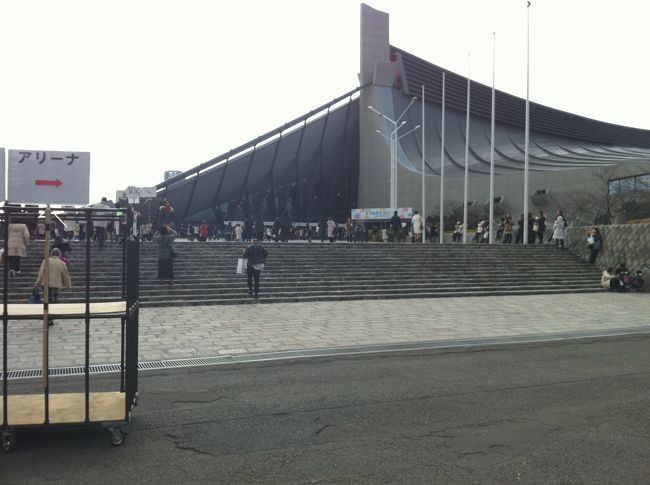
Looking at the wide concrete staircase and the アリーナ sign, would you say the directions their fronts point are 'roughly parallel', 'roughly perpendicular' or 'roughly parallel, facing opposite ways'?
roughly parallel

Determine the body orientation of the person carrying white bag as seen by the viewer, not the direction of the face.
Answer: away from the camera

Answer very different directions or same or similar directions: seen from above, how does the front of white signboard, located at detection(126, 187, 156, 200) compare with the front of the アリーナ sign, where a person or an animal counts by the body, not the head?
same or similar directions

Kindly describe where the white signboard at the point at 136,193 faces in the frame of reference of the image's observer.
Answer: facing the viewer

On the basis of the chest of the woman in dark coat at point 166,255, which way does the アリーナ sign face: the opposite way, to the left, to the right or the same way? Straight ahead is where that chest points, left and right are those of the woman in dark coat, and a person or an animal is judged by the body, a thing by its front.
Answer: the opposite way

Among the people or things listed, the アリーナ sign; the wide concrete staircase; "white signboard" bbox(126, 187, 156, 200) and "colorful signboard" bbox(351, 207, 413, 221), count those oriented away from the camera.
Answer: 0

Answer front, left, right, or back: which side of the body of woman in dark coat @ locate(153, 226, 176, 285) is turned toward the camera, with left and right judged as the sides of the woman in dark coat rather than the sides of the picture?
back

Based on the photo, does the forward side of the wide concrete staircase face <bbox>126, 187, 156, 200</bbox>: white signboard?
no

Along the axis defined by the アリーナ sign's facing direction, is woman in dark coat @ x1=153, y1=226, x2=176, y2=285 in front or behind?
behind

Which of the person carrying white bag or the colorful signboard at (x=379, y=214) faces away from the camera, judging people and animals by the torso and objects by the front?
the person carrying white bag

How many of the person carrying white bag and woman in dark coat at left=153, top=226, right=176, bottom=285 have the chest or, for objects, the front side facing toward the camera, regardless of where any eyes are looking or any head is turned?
0

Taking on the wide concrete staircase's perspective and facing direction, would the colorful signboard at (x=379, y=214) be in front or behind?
behind

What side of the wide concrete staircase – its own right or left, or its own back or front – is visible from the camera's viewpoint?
front

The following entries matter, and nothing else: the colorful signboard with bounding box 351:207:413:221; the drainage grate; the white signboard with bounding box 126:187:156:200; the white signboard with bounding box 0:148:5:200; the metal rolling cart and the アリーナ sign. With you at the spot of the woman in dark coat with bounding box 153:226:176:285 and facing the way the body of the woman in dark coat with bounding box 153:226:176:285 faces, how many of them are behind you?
4

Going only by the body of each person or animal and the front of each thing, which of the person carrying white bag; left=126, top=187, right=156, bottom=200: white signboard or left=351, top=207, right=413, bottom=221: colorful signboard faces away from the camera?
the person carrying white bag

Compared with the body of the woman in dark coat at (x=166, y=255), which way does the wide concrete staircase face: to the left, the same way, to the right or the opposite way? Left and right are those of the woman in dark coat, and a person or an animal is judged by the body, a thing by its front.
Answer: the opposite way

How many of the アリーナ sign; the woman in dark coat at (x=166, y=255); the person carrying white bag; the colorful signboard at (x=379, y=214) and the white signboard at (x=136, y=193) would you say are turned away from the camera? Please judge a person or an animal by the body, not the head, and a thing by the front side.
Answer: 2
